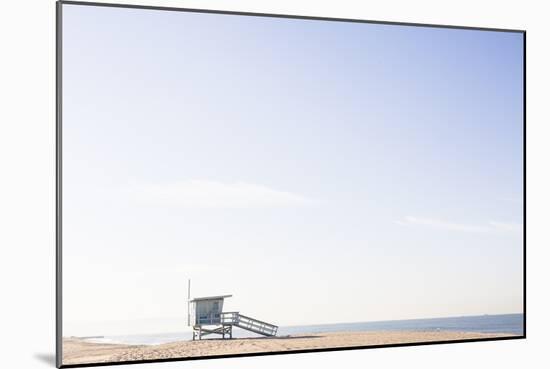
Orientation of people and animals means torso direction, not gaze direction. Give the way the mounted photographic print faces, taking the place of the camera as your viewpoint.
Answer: facing the viewer and to the right of the viewer
